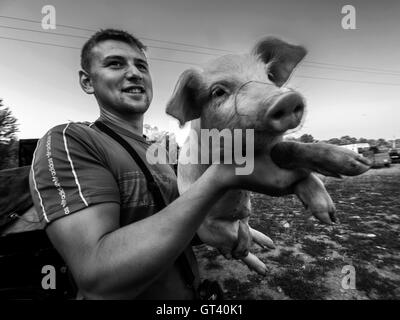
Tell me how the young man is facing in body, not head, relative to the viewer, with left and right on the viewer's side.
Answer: facing the viewer and to the right of the viewer

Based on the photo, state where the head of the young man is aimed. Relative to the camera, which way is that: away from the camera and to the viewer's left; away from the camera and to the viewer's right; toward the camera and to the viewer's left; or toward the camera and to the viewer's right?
toward the camera and to the viewer's right
